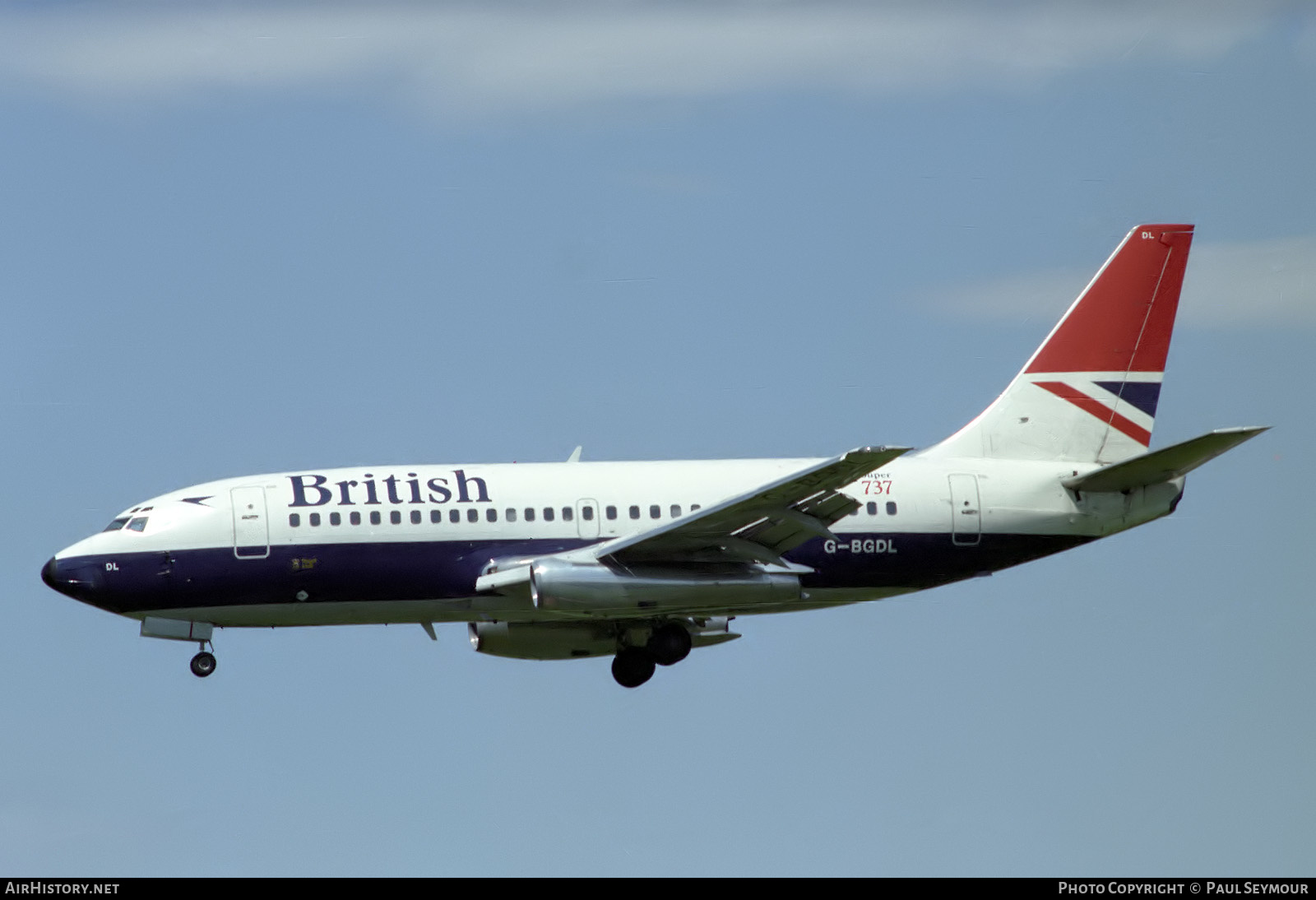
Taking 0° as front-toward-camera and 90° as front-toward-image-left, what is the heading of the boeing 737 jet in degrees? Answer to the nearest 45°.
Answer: approximately 90°
